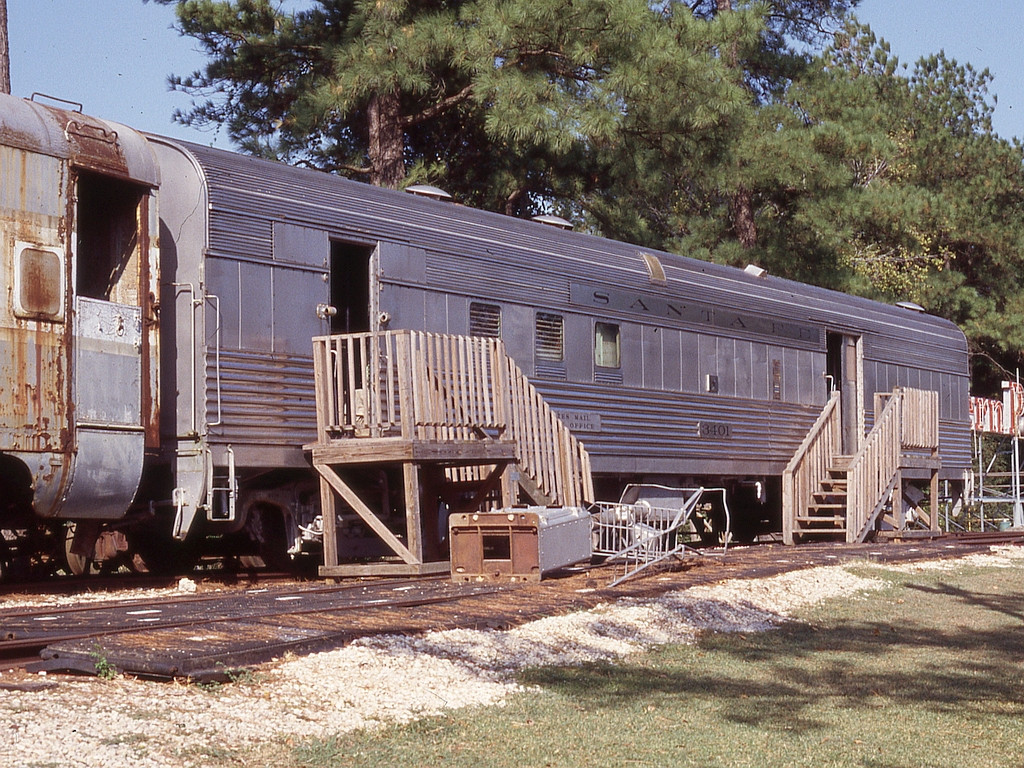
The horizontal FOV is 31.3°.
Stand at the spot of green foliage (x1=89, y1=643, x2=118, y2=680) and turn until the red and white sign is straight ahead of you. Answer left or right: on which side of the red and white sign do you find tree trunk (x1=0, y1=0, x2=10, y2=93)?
left

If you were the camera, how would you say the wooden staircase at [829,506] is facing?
facing the viewer and to the left of the viewer

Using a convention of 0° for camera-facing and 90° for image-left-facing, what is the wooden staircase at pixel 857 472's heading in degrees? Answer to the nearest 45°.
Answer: approximately 45°

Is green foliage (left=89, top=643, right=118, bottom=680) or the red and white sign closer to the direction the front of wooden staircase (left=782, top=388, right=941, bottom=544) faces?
the green foliage

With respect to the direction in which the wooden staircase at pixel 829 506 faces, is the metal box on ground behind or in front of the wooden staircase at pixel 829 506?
in front

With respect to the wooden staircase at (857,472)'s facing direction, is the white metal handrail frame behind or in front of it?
in front
